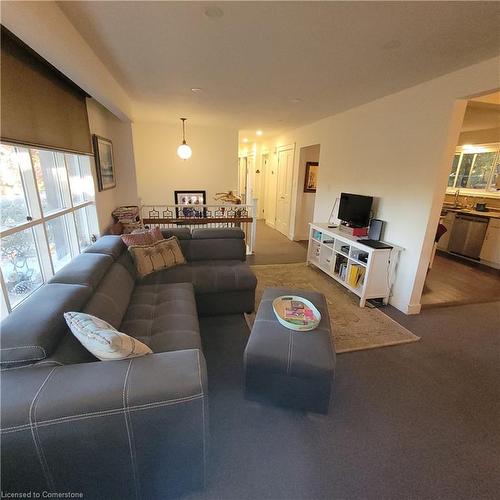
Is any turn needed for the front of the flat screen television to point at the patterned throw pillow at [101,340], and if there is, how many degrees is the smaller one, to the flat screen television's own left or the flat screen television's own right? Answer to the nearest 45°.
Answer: approximately 45° to the flat screen television's own left

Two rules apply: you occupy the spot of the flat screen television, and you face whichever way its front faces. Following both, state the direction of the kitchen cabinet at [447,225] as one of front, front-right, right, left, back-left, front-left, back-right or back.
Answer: back

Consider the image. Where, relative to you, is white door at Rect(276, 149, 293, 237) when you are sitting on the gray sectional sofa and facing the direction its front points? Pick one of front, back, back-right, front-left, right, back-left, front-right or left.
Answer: front-left

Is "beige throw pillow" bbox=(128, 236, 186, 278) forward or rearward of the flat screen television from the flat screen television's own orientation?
forward

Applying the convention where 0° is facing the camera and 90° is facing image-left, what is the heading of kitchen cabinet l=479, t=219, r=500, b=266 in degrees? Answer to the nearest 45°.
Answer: approximately 45°

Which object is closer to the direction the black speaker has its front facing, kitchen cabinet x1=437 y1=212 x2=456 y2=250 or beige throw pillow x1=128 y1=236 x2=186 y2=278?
the beige throw pillow

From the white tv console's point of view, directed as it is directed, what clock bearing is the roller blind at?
The roller blind is roughly at 12 o'clock from the white tv console.

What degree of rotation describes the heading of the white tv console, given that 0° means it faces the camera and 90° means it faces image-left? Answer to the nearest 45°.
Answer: approximately 45°

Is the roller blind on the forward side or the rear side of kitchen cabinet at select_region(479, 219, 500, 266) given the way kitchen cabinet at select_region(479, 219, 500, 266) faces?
on the forward side

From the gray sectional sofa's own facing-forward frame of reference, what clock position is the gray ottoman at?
The gray ottoman is roughly at 12 o'clock from the gray sectional sofa.

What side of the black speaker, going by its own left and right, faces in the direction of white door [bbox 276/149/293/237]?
right

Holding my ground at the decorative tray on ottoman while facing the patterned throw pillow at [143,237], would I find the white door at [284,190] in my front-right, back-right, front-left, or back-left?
front-right

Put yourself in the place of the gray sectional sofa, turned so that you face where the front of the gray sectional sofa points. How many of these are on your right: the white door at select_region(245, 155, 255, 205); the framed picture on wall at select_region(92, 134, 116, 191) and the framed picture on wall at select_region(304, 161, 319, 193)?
0

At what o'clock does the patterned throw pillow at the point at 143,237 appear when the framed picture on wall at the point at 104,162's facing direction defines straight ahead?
The patterned throw pillow is roughly at 1 o'clock from the framed picture on wall.

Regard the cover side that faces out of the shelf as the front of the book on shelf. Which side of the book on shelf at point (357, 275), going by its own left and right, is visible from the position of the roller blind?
front
